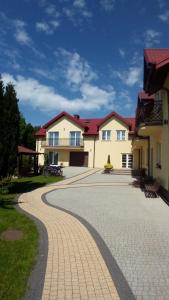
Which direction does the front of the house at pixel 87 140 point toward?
toward the camera
